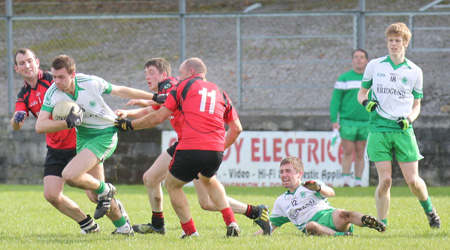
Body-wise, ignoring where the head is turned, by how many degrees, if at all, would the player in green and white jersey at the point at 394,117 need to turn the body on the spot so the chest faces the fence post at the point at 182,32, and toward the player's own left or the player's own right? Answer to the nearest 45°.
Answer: approximately 135° to the player's own right

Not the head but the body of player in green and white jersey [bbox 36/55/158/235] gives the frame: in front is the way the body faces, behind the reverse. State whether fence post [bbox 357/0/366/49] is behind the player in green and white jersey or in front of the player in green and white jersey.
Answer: behind

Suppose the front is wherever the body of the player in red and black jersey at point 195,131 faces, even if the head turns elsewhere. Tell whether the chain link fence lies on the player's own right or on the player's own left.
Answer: on the player's own right

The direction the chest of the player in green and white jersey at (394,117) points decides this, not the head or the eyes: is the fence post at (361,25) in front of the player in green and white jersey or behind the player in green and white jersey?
behind

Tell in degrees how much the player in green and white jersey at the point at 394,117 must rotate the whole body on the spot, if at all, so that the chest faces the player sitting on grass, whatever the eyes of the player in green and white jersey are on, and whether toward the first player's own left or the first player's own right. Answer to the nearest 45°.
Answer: approximately 45° to the first player's own right

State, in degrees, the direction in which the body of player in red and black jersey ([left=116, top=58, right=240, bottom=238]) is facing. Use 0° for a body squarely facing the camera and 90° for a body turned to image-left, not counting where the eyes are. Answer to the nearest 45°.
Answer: approximately 135°

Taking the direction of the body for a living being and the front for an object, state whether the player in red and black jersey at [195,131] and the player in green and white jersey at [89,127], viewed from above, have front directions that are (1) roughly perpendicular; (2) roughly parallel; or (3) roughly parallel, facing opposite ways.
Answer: roughly perpendicular
